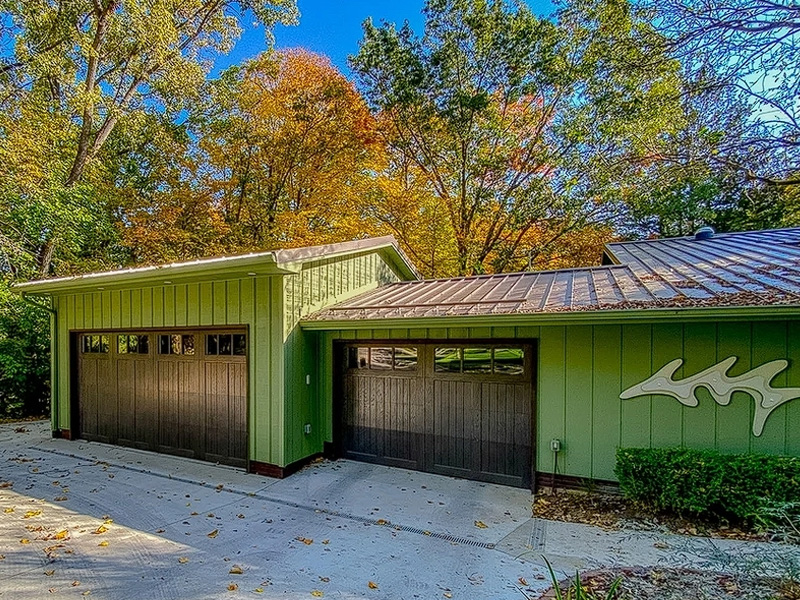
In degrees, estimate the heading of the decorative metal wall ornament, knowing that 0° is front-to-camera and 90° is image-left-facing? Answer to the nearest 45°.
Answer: approximately 0°

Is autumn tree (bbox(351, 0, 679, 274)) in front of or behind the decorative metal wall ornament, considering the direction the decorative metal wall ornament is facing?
behind

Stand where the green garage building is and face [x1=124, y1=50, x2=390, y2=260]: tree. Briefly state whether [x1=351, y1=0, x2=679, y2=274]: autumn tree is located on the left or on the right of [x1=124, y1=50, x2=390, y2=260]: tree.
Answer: right

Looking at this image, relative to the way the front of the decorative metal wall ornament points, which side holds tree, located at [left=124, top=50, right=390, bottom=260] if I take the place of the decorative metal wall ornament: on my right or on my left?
on my right

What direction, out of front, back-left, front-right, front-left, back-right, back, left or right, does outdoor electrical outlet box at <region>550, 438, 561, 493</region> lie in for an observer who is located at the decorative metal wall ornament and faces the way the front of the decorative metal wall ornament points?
right

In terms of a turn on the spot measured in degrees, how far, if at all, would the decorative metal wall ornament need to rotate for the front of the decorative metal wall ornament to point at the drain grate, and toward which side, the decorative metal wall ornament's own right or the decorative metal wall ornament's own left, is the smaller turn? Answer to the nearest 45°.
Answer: approximately 45° to the decorative metal wall ornament's own right
